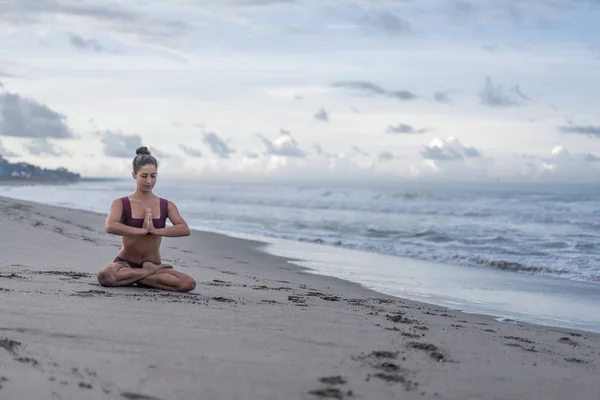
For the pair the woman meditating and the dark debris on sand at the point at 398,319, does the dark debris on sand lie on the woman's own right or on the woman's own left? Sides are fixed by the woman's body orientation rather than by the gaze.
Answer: on the woman's own left

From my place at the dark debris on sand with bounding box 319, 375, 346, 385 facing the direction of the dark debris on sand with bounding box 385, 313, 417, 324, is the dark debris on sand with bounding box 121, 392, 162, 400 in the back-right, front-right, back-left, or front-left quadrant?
back-left

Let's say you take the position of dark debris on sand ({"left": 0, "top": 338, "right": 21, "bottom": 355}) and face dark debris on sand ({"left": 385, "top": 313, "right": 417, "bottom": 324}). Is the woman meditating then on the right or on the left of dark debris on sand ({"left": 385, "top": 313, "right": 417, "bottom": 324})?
left

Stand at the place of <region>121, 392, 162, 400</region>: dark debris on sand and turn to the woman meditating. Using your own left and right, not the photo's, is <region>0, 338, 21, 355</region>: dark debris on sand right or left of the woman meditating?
left

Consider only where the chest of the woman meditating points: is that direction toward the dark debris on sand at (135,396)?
yes

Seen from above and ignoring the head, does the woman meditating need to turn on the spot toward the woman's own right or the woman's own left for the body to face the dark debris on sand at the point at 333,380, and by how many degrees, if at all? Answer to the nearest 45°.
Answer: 0° — they already face it

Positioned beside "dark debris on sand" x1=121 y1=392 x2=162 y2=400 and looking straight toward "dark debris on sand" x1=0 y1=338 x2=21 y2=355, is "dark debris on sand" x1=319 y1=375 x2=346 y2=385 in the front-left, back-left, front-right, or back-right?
back-right

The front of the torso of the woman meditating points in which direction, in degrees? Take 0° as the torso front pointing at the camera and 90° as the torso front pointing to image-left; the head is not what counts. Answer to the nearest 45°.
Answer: approximately 0°

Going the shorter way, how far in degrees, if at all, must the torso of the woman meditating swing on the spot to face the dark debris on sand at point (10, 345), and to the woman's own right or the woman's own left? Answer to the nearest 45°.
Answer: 0° — they already face it
